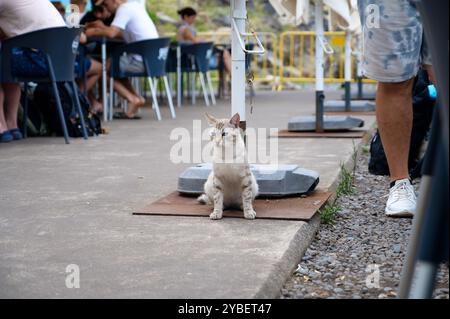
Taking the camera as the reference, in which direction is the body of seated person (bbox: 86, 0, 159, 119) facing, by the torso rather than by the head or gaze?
to the viewer's left

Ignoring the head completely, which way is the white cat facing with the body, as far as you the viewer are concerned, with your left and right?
facing the viewer

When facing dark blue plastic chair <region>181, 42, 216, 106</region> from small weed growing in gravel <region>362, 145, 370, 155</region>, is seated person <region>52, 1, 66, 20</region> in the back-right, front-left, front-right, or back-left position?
front-left
